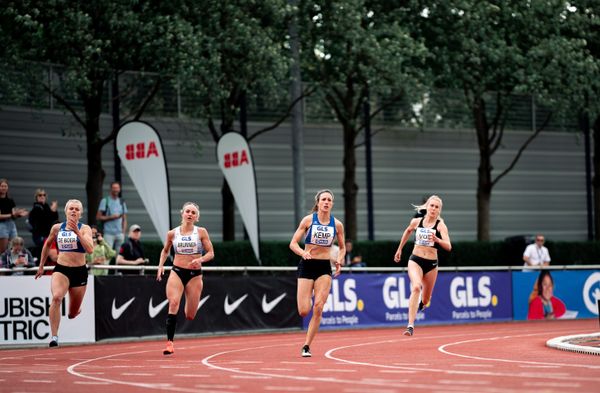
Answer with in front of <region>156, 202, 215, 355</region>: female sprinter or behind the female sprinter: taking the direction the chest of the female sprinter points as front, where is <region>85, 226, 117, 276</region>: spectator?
behind

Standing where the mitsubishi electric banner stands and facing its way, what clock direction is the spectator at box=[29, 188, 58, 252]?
The spectator is roughly at 6 o'clock from the mitsubishi electric banner.

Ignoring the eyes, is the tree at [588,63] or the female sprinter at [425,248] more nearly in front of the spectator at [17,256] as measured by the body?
the female sprinter

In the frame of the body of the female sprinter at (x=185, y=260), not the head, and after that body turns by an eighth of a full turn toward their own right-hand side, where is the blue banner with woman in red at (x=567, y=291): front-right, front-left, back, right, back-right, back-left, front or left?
back

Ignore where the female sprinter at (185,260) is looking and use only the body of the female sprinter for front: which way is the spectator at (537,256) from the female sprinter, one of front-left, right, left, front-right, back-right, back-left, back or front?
back-left

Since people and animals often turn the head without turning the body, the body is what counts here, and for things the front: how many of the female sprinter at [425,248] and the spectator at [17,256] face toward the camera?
2

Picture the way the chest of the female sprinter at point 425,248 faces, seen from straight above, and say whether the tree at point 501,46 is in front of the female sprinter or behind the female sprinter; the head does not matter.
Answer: behind

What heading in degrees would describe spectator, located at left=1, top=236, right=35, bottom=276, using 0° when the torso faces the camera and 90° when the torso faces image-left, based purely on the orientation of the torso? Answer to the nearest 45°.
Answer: approximately 0°

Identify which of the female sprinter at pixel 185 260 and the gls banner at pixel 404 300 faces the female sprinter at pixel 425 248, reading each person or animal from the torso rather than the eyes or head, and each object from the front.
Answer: the gls banner

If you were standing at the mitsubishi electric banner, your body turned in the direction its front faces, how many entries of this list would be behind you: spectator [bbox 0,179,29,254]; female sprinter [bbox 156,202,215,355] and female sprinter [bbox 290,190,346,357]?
1

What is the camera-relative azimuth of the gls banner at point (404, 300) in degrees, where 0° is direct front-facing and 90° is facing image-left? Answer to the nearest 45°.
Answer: approximately 0°

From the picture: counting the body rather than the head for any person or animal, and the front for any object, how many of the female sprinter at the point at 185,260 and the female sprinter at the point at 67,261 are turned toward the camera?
2
